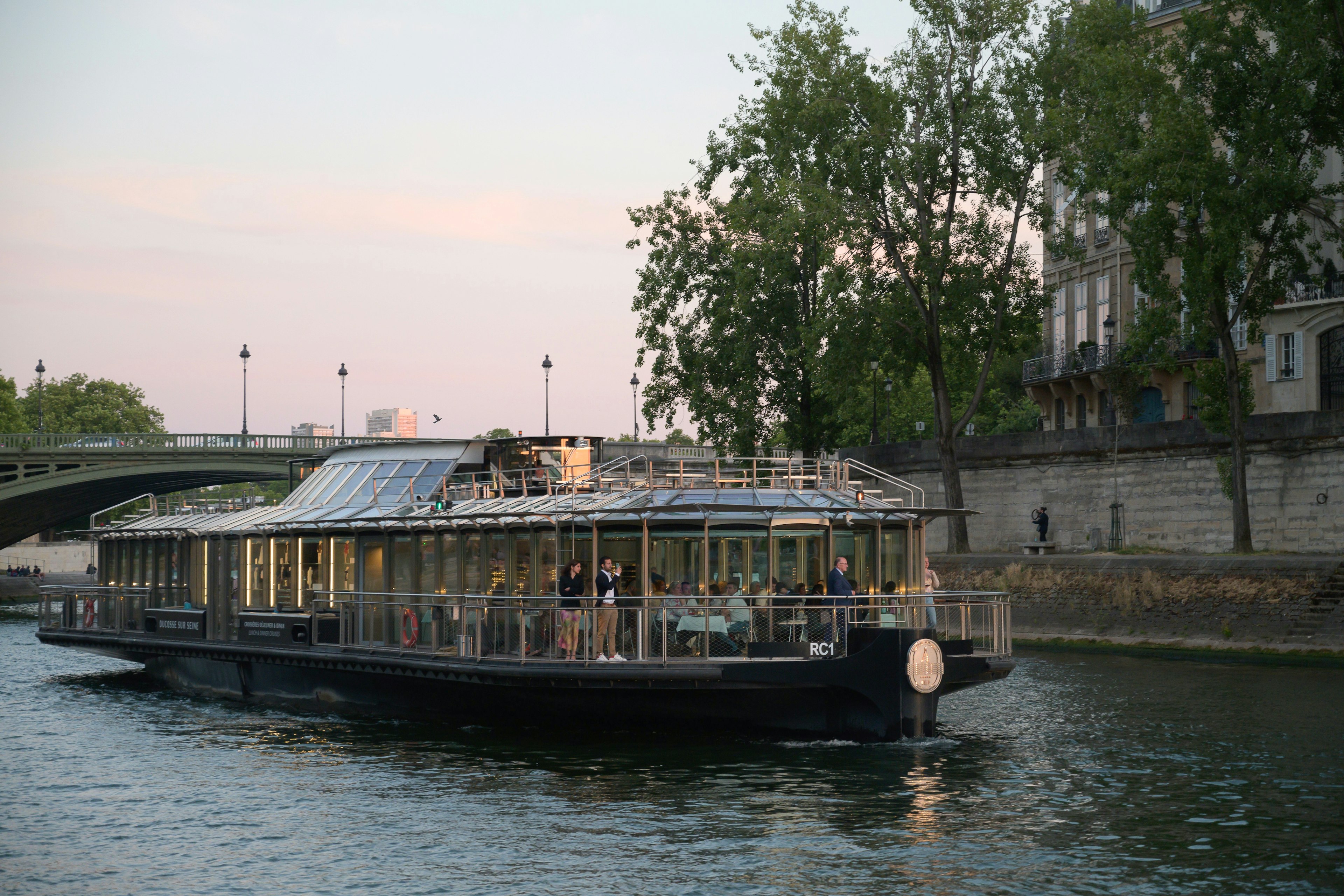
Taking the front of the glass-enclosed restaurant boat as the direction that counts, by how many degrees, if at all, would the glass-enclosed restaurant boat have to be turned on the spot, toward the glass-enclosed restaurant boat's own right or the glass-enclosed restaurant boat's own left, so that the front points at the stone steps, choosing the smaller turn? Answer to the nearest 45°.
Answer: approximately 90° to the glass-enclosed restaurant boat's own left

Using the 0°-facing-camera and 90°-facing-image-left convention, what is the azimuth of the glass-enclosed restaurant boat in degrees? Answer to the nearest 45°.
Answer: approximately 315°

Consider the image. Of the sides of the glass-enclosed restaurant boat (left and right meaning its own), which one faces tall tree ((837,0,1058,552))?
left

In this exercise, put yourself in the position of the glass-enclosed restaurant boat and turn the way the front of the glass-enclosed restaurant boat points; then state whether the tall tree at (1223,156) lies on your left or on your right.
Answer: on your left
